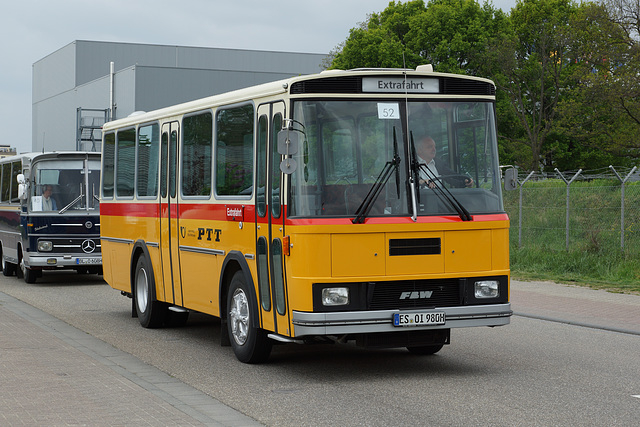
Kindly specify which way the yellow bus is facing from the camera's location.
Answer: facing the viewer and to the right of the viewer

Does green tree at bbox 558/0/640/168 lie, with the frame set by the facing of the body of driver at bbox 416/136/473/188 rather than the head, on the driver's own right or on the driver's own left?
on the driver's own left

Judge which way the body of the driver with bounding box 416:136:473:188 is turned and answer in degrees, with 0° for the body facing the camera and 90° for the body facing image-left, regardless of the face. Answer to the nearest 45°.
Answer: approximately 315°

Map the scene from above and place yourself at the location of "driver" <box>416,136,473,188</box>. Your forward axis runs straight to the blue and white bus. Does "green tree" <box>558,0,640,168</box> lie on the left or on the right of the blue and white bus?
right

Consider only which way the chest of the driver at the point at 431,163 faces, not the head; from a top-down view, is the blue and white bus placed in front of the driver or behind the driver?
behind

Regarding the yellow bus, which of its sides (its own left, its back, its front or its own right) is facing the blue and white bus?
back

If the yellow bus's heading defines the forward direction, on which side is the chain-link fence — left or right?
on its left

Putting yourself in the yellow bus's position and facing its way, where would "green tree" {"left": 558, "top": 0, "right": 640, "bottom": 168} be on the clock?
The green tree is roughly at 8 o'clock from the yellow bus.
